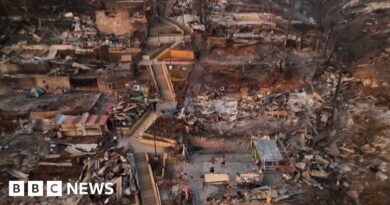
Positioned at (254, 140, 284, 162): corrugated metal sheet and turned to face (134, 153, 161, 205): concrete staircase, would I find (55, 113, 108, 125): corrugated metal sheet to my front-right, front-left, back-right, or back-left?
front-right

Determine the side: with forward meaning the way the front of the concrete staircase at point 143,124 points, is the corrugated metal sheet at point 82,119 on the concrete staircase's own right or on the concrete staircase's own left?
on the concrete staircase's own right

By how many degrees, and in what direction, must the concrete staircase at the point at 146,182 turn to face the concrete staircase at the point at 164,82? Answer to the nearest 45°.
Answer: approximately 180°

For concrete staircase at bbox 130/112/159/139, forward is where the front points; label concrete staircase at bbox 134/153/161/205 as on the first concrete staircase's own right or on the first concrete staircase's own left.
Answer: on the first concrete staircase's own left

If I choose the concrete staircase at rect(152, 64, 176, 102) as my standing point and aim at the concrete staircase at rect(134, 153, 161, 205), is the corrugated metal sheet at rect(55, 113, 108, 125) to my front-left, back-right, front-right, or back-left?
front-right

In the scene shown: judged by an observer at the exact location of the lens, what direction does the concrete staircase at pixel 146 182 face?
facing the viewer

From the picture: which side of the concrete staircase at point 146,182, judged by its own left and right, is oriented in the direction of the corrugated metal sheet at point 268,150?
left

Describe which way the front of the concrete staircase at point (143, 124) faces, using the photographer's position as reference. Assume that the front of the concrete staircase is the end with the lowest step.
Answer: facing the viewer and to the left of the viewer

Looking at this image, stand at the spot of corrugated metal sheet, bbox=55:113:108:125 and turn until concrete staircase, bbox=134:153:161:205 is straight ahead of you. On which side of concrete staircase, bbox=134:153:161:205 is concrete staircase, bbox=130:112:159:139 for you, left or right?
left

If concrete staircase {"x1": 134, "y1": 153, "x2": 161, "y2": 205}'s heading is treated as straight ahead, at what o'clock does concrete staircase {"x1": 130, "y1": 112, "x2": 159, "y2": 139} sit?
concrete staircase {"x1": 130, "y1": 112, "x2": 159, "y2": 139} is roughly at 6 o'clock from concrete staircase {"x1": 134, "y1": 153, "x2": 161, "y2": 205}.

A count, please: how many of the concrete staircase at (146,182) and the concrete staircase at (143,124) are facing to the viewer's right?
0
